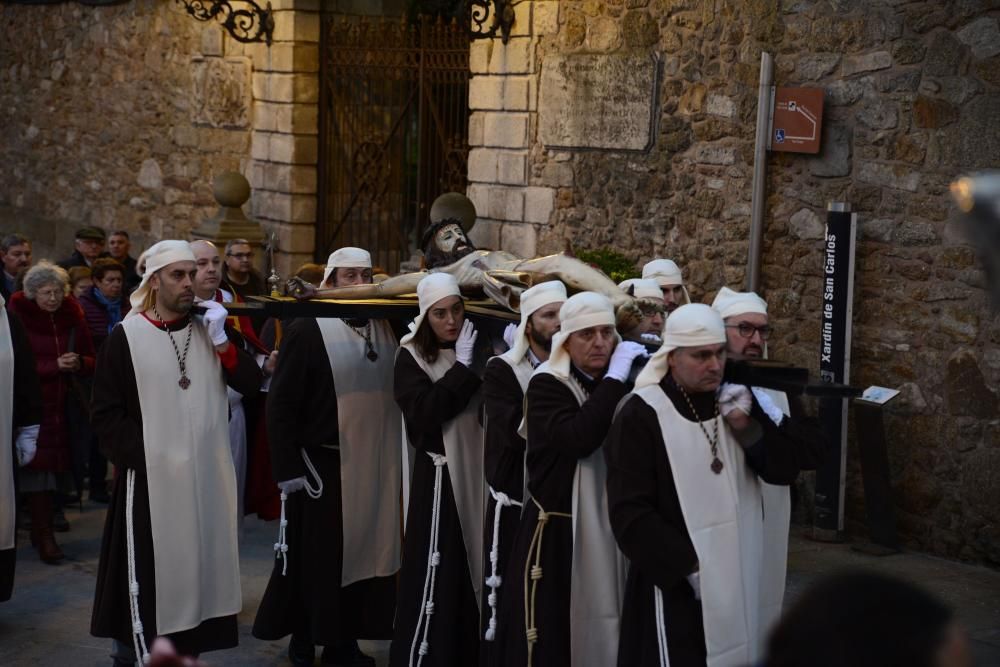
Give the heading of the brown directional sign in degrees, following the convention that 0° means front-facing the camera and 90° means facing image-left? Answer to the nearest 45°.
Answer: approximately 0°

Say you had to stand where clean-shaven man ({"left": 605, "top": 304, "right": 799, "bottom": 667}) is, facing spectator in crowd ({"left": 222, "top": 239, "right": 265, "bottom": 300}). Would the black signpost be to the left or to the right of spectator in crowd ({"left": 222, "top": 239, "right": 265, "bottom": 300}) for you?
right

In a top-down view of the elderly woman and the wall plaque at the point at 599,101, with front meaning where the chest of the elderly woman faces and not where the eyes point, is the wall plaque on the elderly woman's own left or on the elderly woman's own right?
on the elderly woman's own left

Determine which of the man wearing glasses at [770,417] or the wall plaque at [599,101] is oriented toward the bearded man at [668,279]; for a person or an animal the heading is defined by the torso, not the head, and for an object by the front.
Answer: the wall plaque

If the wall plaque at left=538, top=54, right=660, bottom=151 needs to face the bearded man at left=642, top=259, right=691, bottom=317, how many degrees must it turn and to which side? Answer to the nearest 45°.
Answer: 0° — it already faces them

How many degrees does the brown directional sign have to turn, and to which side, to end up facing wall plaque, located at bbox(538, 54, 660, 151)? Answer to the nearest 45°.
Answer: approximately 135° to its right

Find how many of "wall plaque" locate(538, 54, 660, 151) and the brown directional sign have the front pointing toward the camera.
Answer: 2
